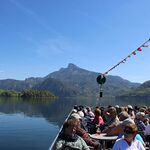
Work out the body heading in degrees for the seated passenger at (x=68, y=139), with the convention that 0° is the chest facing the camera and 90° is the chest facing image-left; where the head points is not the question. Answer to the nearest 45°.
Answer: approximately 315°

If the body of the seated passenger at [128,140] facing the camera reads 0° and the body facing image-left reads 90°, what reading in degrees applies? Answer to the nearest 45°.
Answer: approximately 45°
